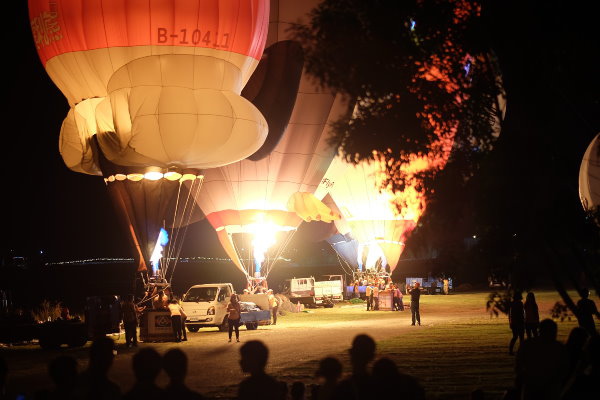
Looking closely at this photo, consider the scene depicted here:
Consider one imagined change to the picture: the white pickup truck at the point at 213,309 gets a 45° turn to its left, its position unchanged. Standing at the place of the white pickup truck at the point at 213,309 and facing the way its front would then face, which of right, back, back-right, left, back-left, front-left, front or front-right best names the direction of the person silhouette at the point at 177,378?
front

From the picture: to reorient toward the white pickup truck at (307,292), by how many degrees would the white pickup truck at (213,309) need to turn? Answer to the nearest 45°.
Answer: approximately 135° to its right

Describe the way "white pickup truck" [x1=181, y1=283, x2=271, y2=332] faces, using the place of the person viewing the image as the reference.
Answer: facing the viewer and to the left of the viewer

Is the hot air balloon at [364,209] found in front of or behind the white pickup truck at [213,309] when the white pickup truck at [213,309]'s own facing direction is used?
behind

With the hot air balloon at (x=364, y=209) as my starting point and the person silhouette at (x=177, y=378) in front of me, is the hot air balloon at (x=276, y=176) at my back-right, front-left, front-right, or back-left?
front-right

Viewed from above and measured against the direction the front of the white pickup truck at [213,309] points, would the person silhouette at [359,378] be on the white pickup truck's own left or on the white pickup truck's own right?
on the white pickup truck's own left

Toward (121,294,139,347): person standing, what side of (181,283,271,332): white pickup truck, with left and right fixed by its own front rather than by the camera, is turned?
front

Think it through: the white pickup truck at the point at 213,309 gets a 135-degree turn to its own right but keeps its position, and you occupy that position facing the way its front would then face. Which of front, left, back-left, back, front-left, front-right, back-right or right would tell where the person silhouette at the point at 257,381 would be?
back

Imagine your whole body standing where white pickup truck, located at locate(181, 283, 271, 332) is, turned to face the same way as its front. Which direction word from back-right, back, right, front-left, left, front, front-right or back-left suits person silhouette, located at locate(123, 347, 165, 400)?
front-left
